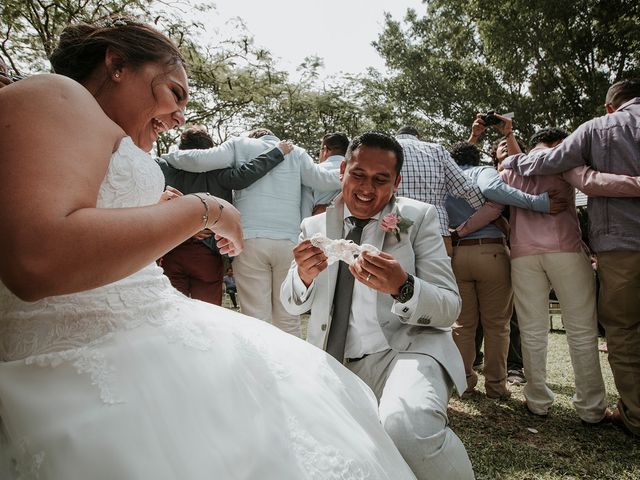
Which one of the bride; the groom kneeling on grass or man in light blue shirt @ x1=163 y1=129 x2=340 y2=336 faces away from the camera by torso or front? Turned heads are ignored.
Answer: the man in light blue shirt

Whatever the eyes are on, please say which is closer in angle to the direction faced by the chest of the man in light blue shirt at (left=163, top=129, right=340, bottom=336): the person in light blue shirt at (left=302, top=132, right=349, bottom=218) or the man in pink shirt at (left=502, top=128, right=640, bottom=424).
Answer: the person in light blue shirt

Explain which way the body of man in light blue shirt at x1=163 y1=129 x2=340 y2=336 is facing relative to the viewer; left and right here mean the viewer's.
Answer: facing away from the viewer

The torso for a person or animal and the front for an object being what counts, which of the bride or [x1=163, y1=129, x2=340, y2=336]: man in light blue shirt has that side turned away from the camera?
the man in light blue shirt

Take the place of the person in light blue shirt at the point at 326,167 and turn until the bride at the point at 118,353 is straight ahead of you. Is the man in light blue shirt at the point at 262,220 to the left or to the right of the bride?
right

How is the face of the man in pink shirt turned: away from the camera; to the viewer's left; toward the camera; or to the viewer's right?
away from the camera

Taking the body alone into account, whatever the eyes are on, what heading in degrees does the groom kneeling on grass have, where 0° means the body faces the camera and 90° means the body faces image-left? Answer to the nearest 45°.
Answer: approximately 45°

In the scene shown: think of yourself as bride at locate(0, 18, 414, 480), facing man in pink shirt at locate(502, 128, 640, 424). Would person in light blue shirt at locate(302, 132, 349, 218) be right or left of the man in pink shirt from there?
left

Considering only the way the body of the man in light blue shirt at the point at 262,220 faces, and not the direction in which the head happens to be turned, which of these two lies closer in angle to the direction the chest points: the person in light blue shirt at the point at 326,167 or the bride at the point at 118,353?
the person in light blue shirt

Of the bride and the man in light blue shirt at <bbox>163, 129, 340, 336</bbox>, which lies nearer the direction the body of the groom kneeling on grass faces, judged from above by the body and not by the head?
the bride

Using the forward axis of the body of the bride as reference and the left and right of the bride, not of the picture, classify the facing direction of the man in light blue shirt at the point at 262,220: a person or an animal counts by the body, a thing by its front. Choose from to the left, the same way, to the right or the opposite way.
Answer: to the left

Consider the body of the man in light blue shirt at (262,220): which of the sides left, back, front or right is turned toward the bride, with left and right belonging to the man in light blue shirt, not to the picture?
back

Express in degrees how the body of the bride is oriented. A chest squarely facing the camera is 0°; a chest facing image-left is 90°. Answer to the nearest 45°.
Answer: approximately 270°

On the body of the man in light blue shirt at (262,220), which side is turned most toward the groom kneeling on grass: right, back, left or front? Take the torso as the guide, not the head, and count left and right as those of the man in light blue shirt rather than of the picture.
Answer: back
